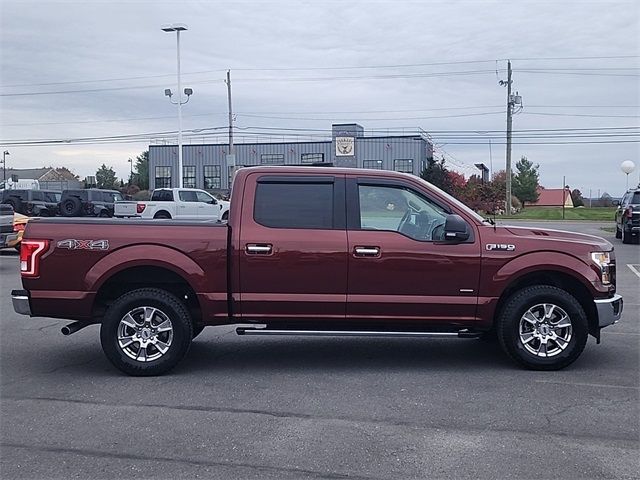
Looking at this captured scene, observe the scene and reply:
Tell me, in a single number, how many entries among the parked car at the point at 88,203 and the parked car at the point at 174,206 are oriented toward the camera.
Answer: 0

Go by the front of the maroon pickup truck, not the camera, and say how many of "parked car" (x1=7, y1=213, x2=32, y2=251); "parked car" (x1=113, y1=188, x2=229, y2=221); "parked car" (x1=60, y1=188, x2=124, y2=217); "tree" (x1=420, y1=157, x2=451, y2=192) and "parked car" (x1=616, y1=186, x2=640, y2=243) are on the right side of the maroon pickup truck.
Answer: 0

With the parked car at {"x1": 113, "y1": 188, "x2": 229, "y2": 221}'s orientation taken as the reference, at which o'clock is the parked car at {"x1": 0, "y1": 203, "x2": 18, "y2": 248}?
the parked car at {"x1": 0, "y1": 203, "x2": 18, "y2": 248} is roughly at 5 o'clock from the parked car at {"x1": 113, "y1": 188, "x2": 229, "y2": 221}.

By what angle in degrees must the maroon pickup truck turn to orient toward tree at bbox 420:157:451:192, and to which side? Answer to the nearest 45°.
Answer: approximately 90° to its left

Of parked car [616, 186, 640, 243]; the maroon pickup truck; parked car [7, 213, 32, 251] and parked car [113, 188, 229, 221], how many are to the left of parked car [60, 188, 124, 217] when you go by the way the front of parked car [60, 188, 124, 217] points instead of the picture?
0

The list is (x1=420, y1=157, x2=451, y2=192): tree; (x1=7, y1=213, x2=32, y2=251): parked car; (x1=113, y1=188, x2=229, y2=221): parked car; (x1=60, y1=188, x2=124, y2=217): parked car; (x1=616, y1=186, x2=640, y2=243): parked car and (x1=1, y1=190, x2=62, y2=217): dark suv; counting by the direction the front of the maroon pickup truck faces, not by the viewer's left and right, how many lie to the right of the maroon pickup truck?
0

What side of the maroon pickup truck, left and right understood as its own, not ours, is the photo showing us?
right

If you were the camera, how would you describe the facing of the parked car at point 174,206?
facing away from the viewer and to the right of the viewer

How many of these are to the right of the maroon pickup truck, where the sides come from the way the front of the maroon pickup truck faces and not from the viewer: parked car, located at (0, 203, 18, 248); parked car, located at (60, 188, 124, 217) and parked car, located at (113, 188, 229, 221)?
0

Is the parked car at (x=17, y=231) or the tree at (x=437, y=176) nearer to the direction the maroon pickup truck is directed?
the tree

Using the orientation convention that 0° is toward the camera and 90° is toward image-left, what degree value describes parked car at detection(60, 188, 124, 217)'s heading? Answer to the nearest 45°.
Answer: approximately 225°

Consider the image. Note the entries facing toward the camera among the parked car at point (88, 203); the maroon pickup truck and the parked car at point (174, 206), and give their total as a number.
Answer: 0

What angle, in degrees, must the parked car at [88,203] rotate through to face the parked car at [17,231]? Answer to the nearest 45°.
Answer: approximately 135° to its right
